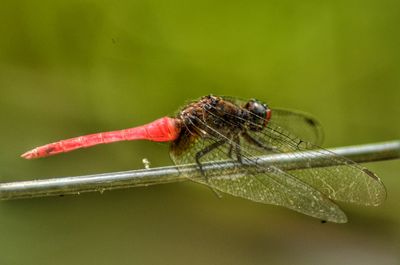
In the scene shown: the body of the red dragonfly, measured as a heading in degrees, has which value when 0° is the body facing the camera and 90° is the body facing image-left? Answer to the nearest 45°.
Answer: approximately 270°
